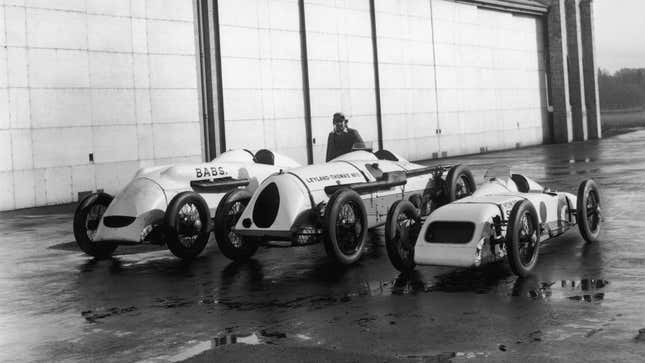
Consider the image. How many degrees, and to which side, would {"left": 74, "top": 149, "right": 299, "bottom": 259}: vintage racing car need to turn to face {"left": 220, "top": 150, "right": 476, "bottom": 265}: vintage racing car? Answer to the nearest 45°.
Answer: approximately 90° to its left

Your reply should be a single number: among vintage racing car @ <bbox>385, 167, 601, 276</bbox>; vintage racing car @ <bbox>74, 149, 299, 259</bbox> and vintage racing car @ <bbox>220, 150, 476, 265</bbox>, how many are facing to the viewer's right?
0

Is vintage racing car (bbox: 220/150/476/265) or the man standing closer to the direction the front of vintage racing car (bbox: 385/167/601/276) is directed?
the vintage racing car

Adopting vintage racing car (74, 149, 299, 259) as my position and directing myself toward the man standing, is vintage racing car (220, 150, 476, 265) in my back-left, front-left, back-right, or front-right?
front-right

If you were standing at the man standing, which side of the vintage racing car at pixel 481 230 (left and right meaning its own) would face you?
right

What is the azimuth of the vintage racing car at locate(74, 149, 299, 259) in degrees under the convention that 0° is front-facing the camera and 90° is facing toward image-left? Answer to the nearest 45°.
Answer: approximately 45°

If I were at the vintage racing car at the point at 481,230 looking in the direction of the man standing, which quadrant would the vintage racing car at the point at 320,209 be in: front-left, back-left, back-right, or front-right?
front-left

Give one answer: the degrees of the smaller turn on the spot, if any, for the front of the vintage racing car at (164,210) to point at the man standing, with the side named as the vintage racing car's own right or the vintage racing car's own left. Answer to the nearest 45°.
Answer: approximately 180°

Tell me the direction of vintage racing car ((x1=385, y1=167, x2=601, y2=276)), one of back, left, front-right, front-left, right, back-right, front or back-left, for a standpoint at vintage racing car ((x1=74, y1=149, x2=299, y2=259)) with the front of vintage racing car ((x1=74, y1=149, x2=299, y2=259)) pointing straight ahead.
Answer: left

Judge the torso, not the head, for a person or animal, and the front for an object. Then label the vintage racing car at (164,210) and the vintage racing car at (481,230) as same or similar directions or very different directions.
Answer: same or similar directions

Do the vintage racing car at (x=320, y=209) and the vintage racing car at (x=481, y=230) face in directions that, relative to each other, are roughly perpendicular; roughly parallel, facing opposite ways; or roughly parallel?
roughly parallel

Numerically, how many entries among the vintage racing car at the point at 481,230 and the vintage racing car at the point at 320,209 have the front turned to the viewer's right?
0

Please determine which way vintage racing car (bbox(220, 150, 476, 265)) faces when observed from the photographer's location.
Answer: facing the viewer and to the left of the viewer

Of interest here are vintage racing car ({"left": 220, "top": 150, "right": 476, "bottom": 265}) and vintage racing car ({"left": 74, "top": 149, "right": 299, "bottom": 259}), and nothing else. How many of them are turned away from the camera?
0

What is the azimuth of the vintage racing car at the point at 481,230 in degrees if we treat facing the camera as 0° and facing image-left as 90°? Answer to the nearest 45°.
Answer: approximately 45°

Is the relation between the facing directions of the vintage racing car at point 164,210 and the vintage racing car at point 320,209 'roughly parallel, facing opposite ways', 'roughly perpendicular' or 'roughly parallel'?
roughly parallel
